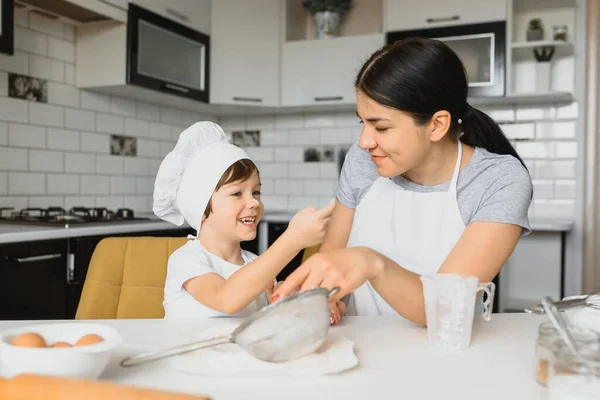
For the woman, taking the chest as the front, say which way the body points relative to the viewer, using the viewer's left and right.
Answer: facing the viewer and to the left of the viewer

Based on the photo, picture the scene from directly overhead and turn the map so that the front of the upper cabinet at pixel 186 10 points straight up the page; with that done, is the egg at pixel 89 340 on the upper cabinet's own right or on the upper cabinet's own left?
on the upper cabinet's own right

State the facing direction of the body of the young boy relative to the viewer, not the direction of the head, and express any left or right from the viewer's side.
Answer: facing the viewer and to the right of the viewer

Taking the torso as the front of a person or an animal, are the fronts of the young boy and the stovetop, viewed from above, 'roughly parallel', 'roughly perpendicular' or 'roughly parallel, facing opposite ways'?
roughly parallel

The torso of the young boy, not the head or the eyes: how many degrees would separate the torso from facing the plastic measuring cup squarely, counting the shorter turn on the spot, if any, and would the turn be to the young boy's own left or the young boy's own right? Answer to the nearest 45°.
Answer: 0° — they already face it

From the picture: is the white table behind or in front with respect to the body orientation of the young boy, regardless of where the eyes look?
in front

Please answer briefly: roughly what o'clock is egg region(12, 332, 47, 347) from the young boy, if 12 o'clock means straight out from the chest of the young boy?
The egg is roughly at 2 o'clock from the young boy.

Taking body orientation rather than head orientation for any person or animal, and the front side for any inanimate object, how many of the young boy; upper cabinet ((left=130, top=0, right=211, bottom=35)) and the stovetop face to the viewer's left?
0

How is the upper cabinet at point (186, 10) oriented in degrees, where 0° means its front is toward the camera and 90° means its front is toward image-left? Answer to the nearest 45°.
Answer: approximately 315°

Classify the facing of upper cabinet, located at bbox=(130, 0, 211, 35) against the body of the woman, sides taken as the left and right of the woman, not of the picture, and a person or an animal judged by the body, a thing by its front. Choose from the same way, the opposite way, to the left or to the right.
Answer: to the left

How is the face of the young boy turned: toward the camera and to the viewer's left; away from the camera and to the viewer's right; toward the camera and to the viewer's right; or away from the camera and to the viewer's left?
toward the camera and to the viewer's right

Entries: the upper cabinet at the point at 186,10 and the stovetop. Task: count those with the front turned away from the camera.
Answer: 0

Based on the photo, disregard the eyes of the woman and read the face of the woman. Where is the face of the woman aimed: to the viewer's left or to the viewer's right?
to the viewer's left
